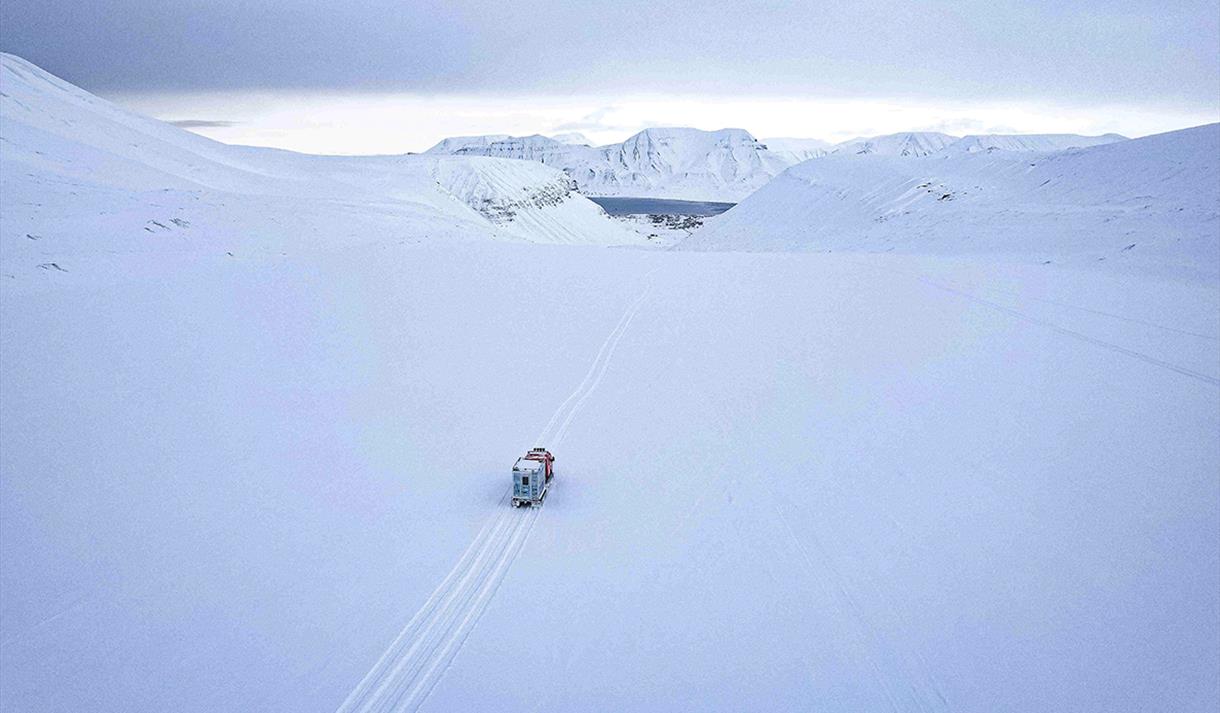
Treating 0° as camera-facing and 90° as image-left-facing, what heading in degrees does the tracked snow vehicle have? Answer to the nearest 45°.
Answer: approximately 180°

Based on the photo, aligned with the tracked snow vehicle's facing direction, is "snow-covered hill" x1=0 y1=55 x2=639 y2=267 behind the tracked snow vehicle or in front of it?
in front
